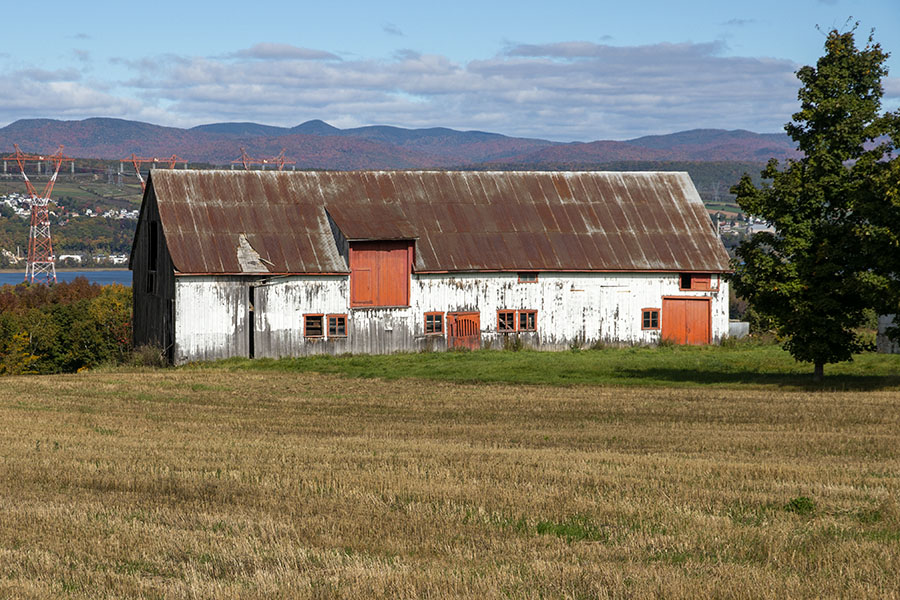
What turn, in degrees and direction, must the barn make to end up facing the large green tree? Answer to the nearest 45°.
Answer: approximately 45° to its left

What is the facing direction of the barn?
toward the camera
